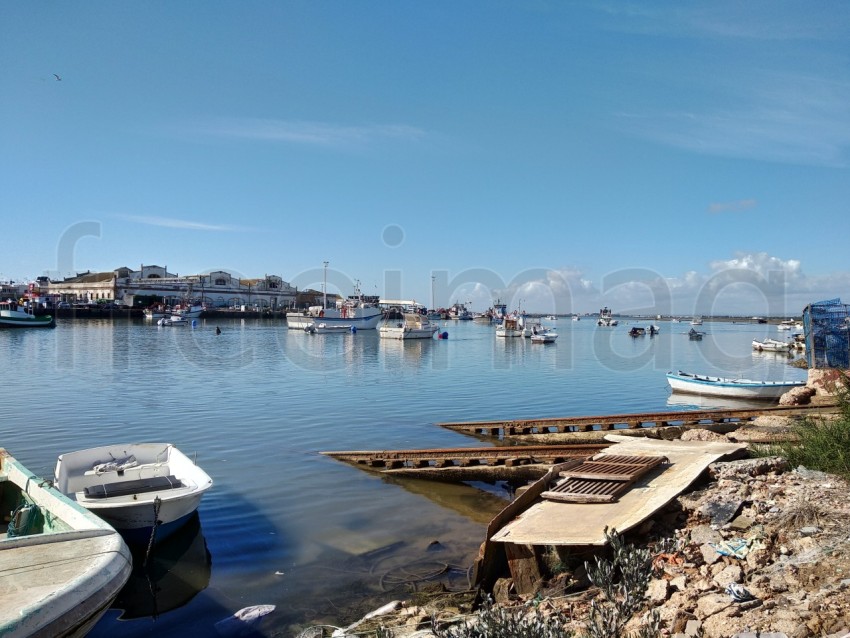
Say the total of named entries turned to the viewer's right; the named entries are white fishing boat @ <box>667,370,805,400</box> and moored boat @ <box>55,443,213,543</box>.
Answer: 1

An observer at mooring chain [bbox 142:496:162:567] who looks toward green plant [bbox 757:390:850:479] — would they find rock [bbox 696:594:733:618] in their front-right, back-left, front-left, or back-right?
front-right

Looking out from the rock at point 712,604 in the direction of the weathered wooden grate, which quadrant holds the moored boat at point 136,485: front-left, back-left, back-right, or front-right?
front-left

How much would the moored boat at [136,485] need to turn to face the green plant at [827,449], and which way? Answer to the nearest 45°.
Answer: approximately 45° to its left

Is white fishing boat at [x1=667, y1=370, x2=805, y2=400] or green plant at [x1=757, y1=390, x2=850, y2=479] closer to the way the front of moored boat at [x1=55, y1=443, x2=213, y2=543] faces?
the green plant

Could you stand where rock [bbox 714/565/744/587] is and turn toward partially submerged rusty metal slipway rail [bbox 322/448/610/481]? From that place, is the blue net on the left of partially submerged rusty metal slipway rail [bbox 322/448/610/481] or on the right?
right

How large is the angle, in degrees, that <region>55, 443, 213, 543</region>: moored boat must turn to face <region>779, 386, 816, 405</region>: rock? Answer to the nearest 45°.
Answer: approximately 90° to its left

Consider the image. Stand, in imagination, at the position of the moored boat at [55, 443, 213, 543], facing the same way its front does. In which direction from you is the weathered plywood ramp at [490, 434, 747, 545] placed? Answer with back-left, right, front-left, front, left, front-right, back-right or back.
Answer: front-left
